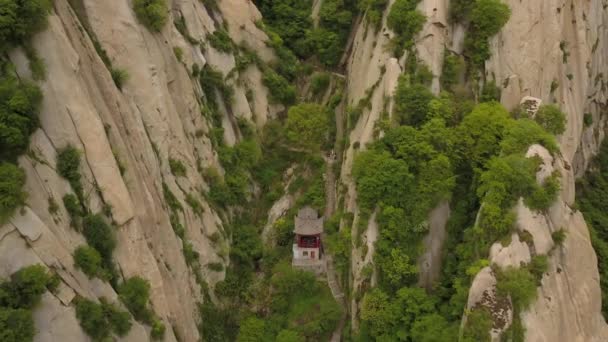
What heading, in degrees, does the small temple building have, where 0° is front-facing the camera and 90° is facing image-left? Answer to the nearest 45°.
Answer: approximately 0°

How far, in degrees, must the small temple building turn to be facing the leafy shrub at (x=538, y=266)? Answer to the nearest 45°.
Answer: approximately 45° to its left

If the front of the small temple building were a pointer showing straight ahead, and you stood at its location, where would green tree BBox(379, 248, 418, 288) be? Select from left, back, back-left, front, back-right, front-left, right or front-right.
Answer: front-left

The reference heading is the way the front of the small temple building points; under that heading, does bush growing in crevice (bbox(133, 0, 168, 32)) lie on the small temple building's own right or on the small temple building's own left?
on the small temple building's own right

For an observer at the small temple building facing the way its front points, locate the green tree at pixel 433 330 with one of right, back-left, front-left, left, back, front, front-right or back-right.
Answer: front-left

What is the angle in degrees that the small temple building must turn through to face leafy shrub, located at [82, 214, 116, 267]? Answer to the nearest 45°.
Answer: approximately 45° to its right

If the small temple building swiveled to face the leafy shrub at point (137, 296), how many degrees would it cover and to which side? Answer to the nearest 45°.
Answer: approximately 45° to its right
